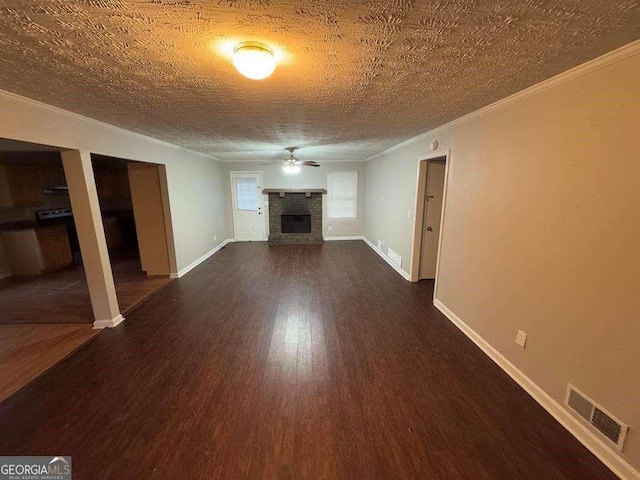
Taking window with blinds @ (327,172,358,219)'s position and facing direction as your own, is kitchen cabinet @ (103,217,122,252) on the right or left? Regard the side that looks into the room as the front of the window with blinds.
on its right

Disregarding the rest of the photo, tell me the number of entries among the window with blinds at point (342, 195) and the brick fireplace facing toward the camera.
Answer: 2

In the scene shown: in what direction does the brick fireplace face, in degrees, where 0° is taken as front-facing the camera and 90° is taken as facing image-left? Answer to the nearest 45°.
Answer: approximately 0°

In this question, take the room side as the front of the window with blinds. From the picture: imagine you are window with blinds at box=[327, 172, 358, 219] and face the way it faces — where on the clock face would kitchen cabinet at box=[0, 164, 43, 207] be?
The kitchen cabinet is roughly at 2 o'clock from the window with blinds.

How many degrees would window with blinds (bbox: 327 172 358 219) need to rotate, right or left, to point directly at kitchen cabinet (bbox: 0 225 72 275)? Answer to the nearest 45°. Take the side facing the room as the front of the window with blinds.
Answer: approximately 45° to its right

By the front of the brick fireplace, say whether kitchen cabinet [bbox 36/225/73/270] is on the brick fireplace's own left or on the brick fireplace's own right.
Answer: on the brick fireplace's own right
